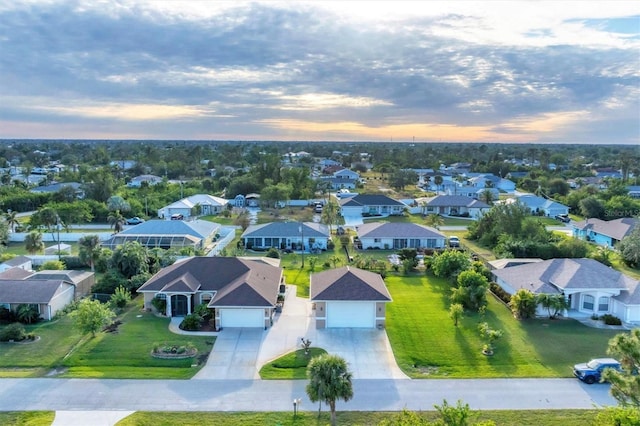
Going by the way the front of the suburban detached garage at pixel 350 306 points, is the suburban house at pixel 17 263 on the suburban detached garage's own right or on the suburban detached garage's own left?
on the suburban detached garage's own right

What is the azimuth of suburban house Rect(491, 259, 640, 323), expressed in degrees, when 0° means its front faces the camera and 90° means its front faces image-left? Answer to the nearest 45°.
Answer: approximately 0°

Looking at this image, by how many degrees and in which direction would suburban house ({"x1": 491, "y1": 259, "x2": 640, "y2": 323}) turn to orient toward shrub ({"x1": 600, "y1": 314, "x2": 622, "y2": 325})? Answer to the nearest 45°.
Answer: approximately 45° to its left

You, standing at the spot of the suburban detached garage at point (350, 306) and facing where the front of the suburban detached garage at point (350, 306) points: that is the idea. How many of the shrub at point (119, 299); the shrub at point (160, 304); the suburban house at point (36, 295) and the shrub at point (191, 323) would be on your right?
4

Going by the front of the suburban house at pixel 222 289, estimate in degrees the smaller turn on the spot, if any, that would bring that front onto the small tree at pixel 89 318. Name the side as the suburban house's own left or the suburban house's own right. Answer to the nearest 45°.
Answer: approximately 45° to the suburban house's own right

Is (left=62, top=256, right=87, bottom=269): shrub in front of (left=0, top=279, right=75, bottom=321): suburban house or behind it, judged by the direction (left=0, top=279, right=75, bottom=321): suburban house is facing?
behind

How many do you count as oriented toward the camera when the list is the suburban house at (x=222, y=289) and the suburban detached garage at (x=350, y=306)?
2

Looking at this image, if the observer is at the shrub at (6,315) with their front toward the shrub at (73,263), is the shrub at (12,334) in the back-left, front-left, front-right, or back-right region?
back-right

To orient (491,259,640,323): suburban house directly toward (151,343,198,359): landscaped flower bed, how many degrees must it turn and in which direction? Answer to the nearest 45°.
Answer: approximately 45° to its right

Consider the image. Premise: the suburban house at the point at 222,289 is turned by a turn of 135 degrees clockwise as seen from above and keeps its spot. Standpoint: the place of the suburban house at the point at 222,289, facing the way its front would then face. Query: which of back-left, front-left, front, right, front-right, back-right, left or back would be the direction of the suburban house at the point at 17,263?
front

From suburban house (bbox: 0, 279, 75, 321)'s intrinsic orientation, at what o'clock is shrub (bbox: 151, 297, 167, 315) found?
The shrub is roughly at 10 o'clock from the suburban house.

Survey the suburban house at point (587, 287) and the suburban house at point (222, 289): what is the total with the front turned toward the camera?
2

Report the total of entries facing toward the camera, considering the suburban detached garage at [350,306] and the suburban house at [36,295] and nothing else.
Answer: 2

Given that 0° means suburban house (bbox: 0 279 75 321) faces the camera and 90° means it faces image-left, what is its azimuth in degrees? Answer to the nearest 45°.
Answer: approximately 0°

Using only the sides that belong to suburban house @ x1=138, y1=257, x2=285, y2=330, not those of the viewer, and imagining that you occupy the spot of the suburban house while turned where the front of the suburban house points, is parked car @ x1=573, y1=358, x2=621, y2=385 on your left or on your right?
on your left
